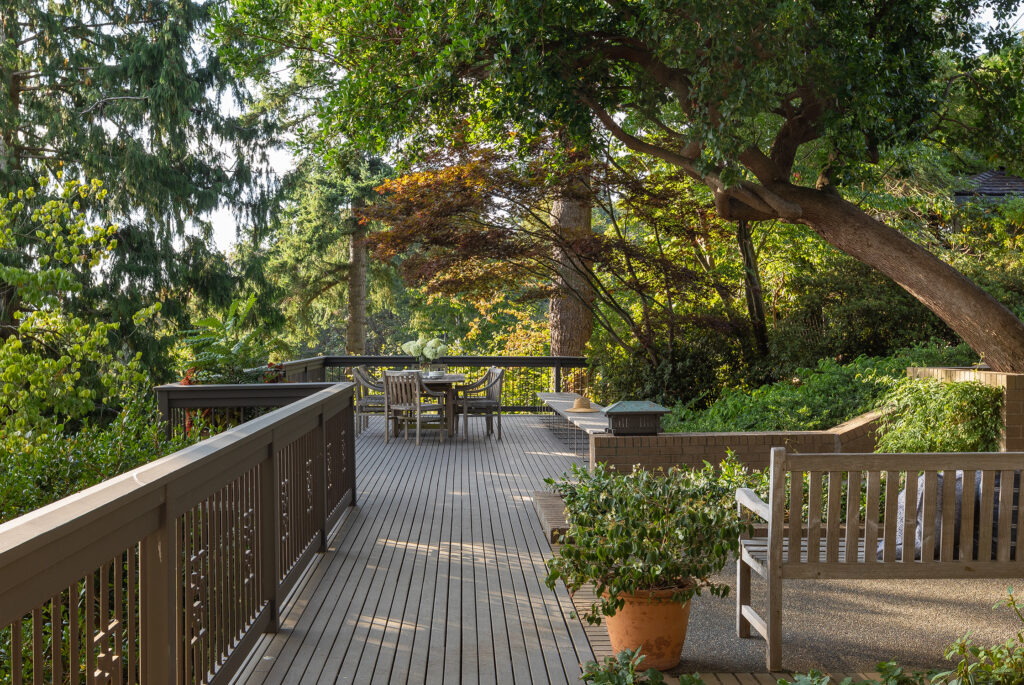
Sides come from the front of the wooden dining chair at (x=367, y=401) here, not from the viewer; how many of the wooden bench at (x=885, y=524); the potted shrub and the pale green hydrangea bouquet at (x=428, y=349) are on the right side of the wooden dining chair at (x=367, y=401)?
2

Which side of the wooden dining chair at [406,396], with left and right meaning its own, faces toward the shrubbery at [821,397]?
right

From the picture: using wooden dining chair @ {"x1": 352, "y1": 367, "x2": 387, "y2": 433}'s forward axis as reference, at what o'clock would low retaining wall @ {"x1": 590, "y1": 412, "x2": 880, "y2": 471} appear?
The low retaining wall is roughly at 2 o'clock from the wooden dining chair.

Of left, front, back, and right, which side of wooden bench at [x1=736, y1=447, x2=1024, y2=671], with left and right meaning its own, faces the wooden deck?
left

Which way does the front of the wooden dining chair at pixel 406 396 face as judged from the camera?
facing away from the viewer and to the right of the viewer

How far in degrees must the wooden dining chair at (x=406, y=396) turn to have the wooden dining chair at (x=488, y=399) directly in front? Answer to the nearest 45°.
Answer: approximately 45° to its right

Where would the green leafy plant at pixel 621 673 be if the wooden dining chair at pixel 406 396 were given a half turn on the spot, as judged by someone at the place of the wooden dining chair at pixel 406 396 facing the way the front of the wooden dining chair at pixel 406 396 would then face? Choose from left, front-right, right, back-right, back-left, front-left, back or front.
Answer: front-left

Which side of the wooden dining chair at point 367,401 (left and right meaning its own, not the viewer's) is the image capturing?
right

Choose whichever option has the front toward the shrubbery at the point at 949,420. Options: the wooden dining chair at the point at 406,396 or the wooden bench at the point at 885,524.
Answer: the wooden bench

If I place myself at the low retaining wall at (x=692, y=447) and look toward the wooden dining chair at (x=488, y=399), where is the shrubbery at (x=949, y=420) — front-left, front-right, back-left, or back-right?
back-right

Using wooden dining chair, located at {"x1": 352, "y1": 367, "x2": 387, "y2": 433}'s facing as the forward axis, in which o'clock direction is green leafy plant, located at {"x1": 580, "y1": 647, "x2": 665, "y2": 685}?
The green leafy plant is roughly at 3 o'clock from the wooden dining chair.

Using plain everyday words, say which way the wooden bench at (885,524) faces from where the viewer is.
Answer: facing away from the viewer
